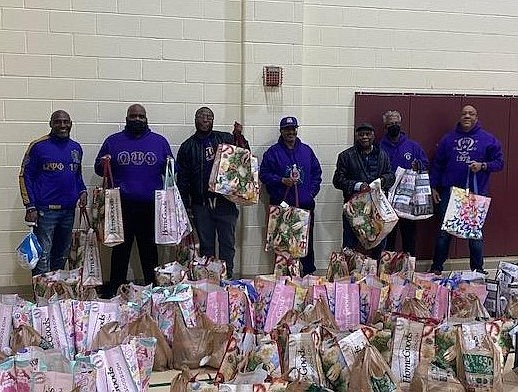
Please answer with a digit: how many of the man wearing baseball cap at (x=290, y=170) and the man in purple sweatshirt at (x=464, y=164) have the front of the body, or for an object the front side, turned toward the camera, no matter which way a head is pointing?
2

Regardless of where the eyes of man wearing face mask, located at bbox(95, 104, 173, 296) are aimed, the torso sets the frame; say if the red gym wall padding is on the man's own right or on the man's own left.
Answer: on the man's own left

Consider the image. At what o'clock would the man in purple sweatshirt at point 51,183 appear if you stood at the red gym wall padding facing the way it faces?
The man in purple sweatshirt is roughly at 2 o'clock from the red gym wall padding.

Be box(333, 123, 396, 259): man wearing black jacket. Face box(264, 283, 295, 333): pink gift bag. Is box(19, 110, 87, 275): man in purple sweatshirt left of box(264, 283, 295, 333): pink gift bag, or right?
right

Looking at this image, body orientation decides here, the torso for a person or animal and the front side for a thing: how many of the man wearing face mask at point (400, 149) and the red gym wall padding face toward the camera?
2

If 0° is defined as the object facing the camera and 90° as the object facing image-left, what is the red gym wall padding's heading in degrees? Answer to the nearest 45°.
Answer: approximately 0°
